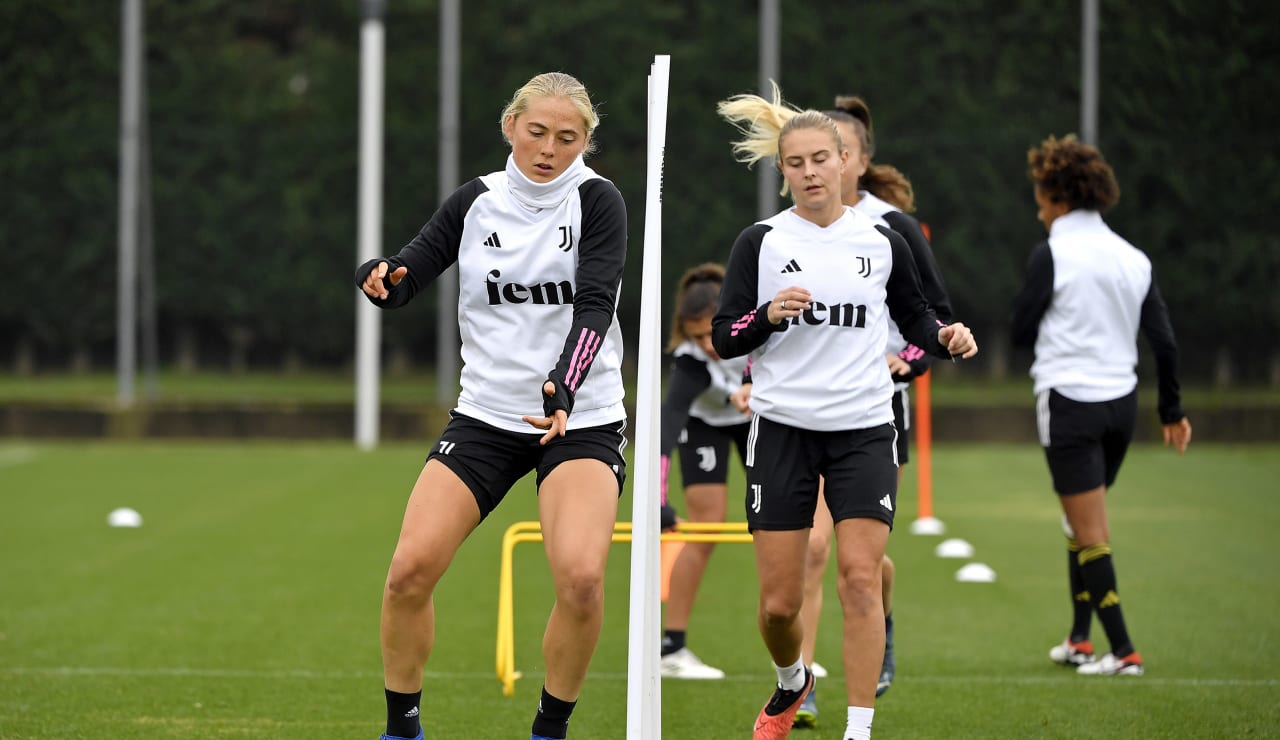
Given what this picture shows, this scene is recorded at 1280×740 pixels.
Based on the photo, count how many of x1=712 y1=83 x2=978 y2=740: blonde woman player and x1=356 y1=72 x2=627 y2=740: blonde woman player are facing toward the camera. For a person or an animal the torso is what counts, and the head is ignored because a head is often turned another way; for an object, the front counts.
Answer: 2

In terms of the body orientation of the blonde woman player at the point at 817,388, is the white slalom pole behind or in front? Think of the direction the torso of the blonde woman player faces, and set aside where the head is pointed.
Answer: in front

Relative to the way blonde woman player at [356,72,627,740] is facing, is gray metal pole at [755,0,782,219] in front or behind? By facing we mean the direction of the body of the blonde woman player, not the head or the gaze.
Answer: behind

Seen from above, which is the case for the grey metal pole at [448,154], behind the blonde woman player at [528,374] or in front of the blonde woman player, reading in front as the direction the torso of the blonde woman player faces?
behind

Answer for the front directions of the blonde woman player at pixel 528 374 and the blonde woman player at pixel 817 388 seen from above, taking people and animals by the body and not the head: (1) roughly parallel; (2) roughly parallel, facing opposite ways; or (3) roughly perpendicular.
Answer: roughly parallel

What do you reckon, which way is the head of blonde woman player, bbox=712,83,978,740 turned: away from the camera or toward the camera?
toward the camera

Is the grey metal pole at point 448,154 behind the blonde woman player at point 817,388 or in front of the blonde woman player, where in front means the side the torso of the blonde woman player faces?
behind

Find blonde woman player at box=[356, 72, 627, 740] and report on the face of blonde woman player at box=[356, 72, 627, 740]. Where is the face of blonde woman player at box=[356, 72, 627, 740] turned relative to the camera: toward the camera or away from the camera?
toward the camera

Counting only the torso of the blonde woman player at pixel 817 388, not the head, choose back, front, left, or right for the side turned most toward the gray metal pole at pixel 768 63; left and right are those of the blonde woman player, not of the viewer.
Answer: back

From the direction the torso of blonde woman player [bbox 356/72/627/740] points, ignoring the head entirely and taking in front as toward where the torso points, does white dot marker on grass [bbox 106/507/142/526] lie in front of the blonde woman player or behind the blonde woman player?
behind

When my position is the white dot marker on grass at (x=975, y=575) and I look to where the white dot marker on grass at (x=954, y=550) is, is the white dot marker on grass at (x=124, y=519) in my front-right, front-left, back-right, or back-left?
front-left

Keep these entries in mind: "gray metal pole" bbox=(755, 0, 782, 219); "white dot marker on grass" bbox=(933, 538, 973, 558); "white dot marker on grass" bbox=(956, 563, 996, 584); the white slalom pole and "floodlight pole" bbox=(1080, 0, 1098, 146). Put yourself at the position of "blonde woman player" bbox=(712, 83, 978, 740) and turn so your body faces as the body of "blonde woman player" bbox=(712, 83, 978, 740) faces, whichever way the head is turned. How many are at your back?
4

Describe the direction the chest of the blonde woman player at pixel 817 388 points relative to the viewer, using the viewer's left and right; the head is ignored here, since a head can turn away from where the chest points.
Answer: facing the viewer

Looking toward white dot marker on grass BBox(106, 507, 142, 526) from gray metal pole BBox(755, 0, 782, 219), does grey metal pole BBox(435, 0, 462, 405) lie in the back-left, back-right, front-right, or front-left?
front-right

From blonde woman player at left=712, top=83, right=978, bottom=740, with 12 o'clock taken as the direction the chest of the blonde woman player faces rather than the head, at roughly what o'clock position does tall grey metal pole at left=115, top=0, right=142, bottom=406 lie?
The tall grey metal pole is roughly at 5 o'clock from the blonde woman player.

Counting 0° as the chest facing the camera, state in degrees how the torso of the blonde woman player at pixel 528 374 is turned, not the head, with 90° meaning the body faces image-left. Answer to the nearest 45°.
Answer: approximately 0°

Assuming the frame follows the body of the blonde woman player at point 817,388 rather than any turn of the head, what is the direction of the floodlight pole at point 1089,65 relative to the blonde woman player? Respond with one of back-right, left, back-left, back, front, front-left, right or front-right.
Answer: back

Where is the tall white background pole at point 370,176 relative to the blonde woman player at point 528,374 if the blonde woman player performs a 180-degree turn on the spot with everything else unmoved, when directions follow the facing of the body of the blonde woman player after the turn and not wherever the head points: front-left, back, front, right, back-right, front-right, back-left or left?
front

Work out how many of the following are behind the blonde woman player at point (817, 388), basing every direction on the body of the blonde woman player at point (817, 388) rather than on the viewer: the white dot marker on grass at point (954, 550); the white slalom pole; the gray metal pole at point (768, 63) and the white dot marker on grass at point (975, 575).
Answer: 3
